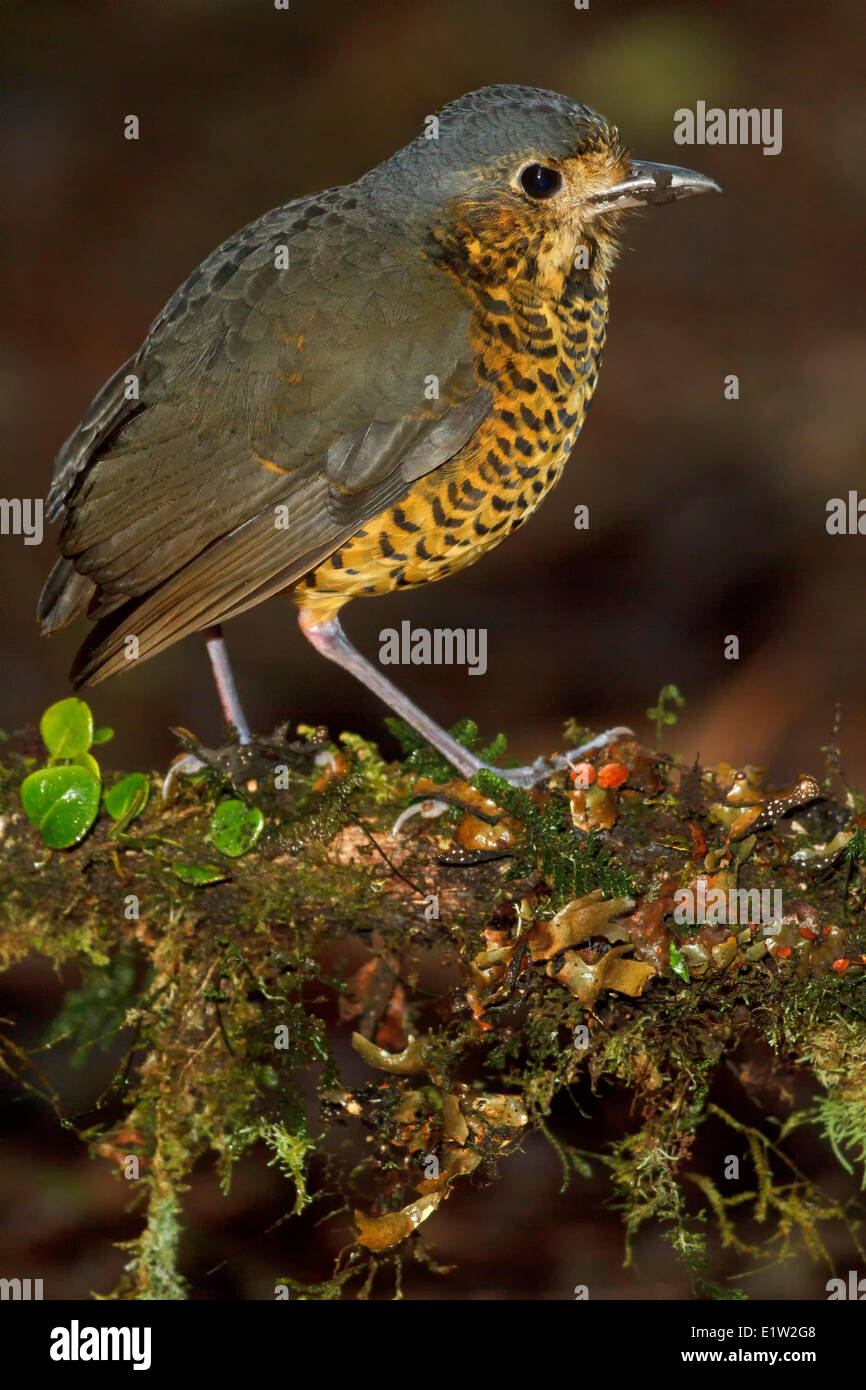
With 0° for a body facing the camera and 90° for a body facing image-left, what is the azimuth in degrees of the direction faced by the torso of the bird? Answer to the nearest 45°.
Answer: approximately 270°
